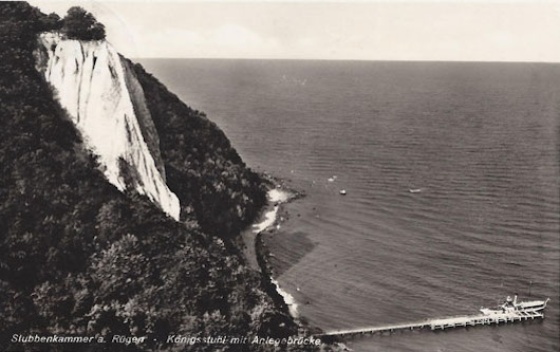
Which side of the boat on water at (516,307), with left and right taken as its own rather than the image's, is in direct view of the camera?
right

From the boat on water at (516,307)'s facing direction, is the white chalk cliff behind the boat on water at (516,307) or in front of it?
behind
